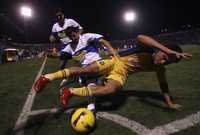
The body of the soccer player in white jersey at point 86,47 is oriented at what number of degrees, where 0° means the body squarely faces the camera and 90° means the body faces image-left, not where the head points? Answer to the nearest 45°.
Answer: approximately 45°

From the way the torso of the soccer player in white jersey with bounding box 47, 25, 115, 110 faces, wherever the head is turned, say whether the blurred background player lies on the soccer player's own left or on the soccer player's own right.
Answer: on the soccer player's own right

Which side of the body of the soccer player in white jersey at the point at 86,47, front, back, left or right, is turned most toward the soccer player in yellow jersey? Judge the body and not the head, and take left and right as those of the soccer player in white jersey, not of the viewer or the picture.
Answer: left
